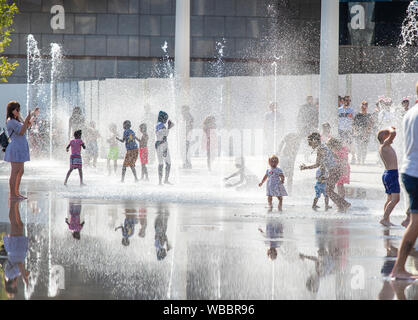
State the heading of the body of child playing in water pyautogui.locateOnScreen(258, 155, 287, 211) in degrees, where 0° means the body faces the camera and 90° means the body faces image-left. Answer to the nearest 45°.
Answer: approximately 0°

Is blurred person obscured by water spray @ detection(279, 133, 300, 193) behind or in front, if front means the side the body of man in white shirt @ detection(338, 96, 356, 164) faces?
in front

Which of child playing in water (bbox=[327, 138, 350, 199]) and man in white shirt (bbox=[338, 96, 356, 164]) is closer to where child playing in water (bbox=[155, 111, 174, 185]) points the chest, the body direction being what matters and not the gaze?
the child playing in water

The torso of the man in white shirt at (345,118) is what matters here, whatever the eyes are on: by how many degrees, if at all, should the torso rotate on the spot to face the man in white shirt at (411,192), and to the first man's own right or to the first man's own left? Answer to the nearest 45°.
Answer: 0° — they already face them

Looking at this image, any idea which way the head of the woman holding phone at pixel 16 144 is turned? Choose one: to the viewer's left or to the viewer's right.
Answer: to the viewer's right

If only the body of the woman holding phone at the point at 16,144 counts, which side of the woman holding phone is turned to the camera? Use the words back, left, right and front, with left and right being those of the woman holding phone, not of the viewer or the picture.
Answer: right

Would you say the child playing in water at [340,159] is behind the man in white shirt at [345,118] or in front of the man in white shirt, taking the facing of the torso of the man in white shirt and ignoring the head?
in front

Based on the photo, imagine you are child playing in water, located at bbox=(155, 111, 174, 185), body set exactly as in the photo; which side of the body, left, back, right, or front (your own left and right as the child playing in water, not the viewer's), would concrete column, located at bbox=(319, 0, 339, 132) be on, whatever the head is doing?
left

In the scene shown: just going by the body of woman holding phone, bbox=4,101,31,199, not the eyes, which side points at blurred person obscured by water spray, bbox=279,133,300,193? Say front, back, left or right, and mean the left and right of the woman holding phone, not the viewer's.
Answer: front

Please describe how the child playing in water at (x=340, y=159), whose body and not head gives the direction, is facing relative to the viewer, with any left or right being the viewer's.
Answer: facing to the left of the viewer

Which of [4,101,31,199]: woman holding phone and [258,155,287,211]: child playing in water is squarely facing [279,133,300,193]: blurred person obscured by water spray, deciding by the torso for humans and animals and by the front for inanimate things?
the woman holding phone

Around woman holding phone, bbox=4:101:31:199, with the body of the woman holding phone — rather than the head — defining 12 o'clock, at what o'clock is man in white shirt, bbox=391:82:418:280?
The man in white shirt is roughly at 2 o'clock from the woman holding phone.

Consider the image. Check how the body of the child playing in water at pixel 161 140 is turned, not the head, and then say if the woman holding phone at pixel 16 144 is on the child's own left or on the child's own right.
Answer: on the child's own right
